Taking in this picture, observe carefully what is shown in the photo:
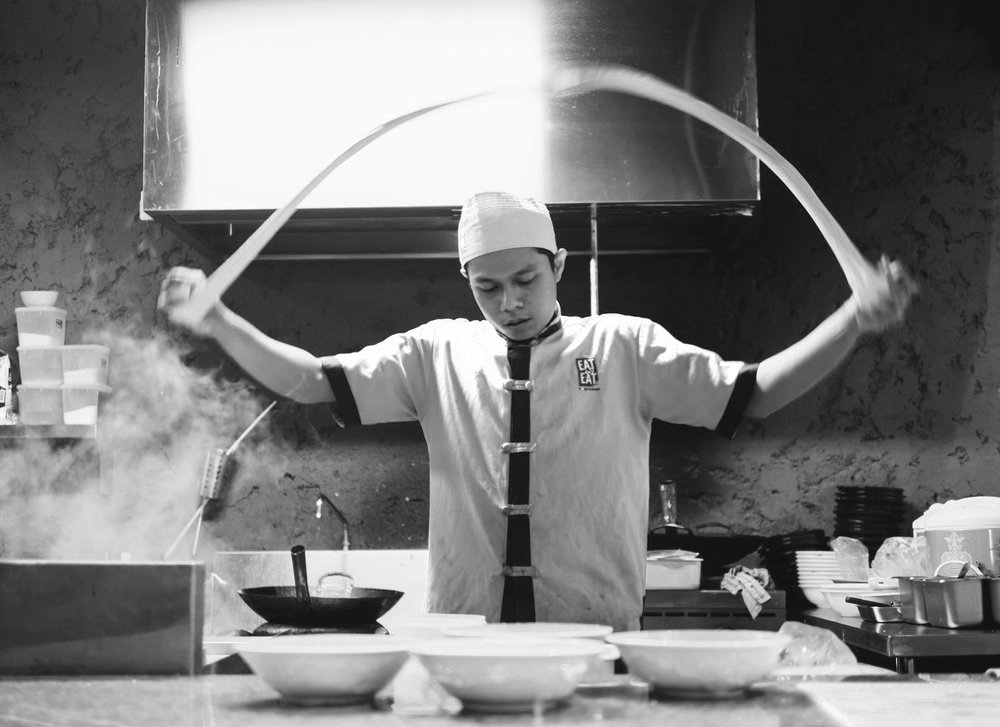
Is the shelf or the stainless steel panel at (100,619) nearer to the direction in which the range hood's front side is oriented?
the stainless steel panel

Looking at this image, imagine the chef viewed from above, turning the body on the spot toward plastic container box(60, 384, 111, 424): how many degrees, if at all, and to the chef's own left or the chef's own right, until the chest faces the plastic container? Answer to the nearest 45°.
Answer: approximately 135° to the chef's own right

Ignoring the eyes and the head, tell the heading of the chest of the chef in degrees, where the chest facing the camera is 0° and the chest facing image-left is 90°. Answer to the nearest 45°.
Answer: approximately 0°

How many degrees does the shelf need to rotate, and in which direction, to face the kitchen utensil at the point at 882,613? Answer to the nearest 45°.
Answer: approximately 45° to its left

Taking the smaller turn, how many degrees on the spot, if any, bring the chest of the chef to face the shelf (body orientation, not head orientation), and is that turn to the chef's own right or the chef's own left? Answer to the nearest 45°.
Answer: approximately 135° to the chef's own right

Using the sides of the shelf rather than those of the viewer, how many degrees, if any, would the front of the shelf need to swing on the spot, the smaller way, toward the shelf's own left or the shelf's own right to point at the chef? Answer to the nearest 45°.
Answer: approximately 45° to the shelf's own left

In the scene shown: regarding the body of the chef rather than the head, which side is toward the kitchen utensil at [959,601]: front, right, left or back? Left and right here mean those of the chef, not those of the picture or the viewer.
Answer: left
